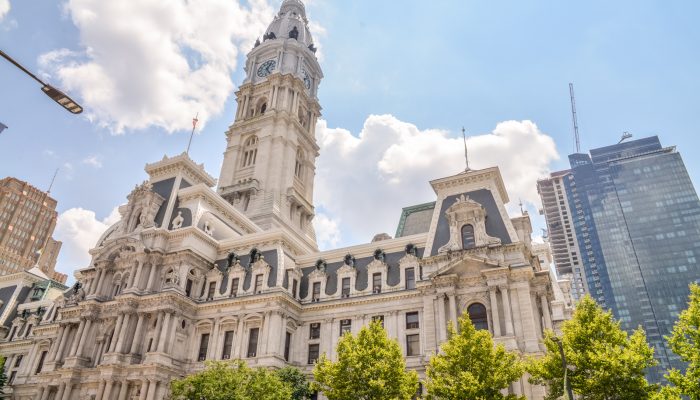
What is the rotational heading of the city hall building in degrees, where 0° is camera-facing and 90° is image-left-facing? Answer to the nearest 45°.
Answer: approximately 45°

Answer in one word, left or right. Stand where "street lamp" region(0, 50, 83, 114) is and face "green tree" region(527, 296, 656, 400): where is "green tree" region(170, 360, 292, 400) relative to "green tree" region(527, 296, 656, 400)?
left

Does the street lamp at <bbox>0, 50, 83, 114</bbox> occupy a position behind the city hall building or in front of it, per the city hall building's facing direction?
in front

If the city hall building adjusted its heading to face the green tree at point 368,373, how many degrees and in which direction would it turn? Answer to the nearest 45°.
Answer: approximately 45° to its left

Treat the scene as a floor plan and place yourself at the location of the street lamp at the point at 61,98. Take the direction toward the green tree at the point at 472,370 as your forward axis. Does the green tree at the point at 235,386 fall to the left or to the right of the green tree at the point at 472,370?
left

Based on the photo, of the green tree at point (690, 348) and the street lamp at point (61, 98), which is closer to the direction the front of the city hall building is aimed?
the street lamp

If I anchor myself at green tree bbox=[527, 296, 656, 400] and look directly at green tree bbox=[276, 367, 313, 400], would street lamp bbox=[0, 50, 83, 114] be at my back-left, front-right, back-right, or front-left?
front-left

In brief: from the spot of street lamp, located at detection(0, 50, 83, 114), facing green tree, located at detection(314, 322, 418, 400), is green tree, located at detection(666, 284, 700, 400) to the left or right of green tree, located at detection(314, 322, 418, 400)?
right

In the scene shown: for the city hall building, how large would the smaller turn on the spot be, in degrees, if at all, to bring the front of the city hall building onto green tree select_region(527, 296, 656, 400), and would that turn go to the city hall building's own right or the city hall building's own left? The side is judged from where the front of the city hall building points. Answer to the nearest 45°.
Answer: approximately 90° to the city hall building's own left

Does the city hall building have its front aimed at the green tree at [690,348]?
no

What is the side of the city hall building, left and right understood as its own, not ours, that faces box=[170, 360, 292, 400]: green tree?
front
